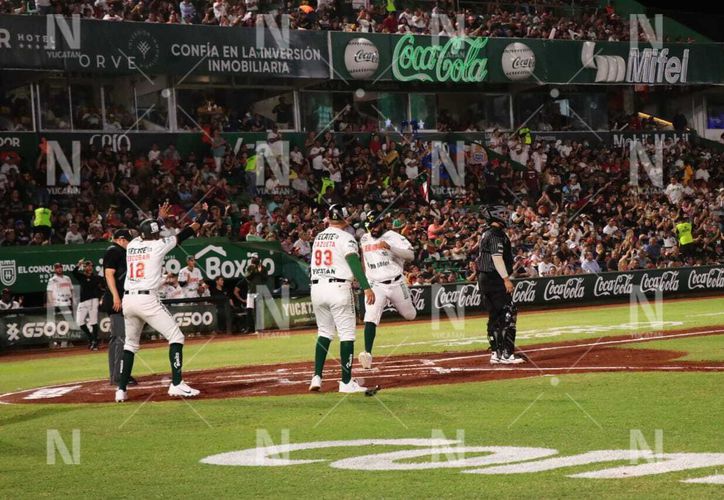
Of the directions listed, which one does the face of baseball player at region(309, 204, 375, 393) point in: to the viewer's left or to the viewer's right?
to the viewer's right

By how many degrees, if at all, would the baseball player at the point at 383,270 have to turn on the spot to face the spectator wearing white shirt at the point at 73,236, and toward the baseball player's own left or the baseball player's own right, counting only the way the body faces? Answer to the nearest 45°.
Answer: approximately 90° to the baseball player's own right

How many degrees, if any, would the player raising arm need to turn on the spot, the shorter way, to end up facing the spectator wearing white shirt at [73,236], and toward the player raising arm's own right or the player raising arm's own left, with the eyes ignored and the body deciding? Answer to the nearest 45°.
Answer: approximately 45° to the player raising arm's own left

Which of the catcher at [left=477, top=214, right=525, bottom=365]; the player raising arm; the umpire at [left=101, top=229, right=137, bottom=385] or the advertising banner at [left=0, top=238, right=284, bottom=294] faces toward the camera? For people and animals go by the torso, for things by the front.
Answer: the advertising banner

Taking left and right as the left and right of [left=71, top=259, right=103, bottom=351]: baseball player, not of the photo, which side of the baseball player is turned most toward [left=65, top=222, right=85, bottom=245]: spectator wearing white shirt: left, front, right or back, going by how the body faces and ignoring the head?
back

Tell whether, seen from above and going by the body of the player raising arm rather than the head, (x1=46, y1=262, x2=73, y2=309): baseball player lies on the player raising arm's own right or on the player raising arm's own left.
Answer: on the player raising arm's own left

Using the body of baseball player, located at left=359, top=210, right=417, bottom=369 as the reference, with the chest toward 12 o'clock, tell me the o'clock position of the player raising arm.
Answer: The player raising arm is roughly at 12 o'clock from the baseball player.

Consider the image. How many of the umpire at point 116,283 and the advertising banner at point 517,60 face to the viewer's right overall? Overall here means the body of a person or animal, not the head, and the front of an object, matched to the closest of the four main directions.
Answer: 1

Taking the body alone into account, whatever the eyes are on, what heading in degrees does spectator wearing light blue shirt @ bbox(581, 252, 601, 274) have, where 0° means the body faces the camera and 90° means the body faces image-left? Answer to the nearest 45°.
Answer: approximately 45°
